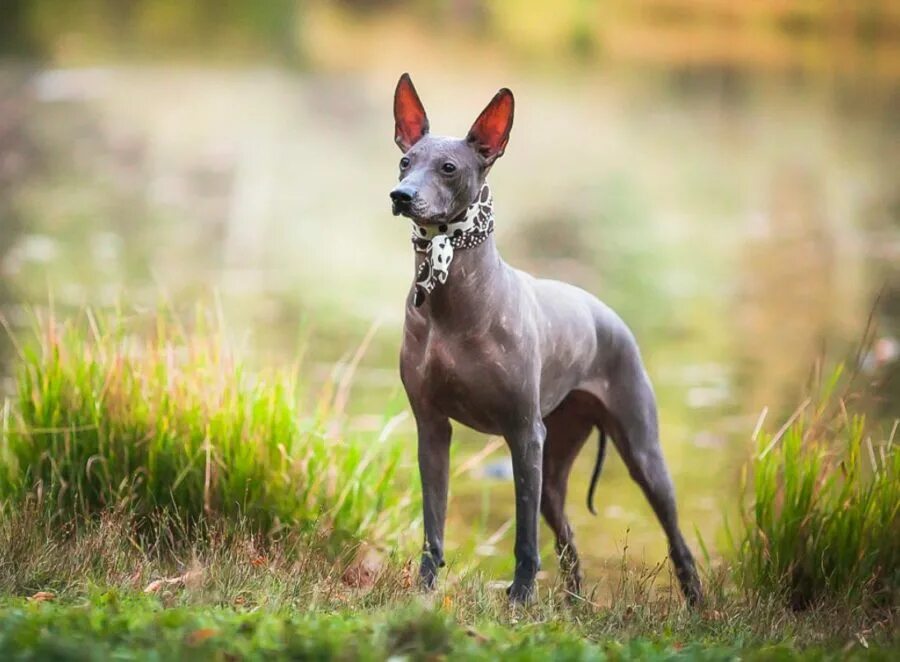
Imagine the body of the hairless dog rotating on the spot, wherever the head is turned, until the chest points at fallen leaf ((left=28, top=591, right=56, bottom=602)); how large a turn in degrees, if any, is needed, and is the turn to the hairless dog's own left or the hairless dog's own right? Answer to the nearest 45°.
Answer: approximately 45° to the hairless dog's own right

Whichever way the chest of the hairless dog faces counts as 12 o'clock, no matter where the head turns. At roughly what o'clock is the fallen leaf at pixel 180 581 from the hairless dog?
The fallen leaf is roughly at 1 o'clock from the hairless dog.

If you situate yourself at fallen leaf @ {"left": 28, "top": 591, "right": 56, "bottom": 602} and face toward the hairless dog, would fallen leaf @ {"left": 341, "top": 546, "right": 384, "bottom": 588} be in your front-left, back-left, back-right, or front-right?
front-left

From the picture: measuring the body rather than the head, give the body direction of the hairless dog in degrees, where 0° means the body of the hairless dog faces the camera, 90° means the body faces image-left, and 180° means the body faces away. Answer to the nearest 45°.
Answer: approximately 45°
